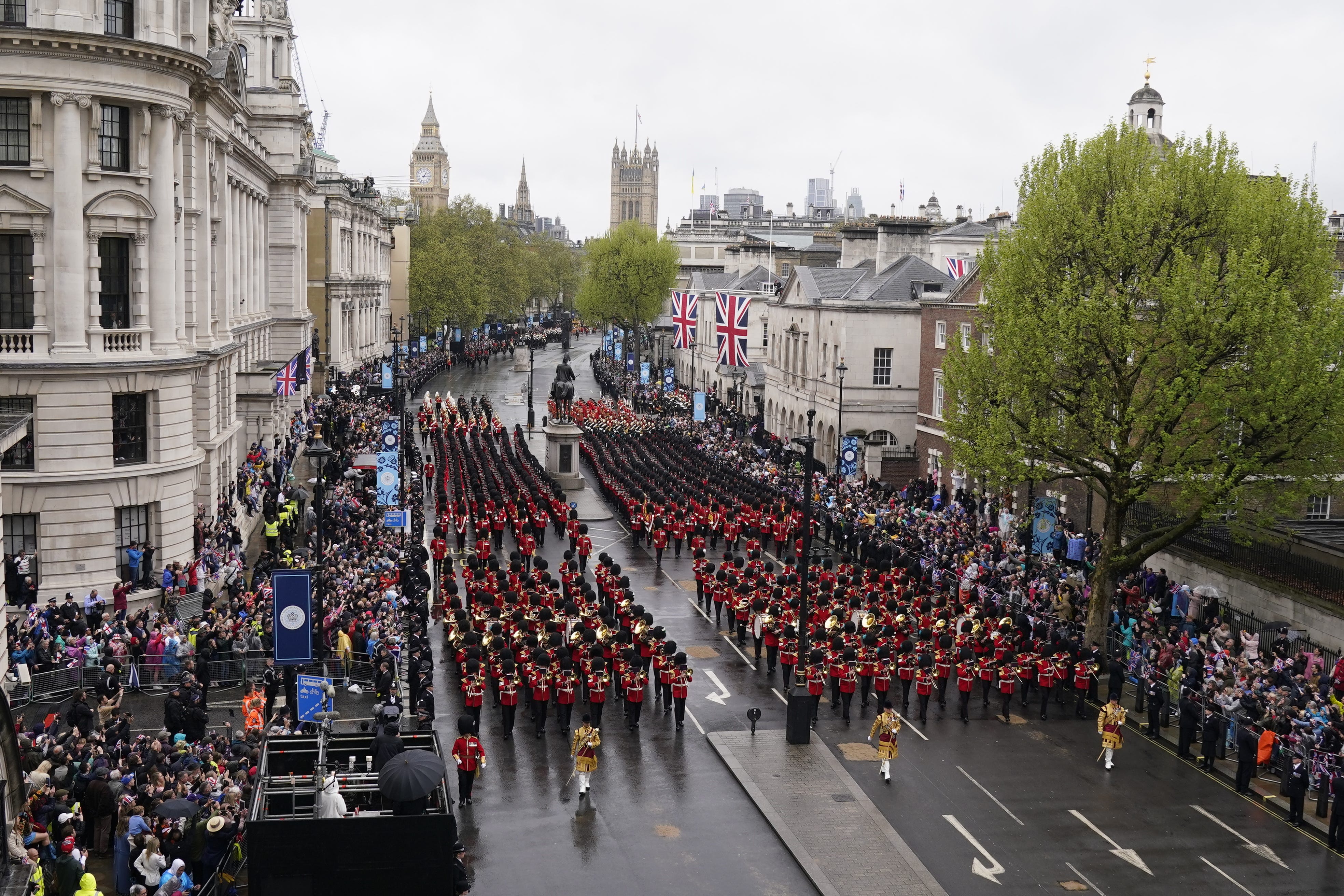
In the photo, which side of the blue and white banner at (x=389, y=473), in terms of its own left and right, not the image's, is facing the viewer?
front

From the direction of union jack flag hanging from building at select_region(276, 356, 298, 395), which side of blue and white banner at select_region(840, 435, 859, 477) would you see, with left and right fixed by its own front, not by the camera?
right

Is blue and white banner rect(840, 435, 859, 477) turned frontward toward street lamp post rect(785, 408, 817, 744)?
yes

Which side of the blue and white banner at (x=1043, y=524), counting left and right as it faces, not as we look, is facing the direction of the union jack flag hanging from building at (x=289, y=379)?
right

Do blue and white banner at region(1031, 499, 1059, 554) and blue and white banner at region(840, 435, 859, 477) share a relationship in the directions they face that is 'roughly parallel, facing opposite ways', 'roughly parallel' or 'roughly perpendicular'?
roughly parallel

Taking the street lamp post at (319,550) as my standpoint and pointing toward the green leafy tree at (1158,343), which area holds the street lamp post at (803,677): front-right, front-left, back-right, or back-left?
front-right

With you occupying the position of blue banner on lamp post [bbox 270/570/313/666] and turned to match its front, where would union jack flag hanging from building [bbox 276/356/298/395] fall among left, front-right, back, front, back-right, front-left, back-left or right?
back

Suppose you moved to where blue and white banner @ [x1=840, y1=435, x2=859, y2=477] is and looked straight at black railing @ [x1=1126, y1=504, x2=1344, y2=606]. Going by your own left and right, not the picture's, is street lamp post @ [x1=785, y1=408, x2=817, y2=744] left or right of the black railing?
right

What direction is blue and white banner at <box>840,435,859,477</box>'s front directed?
toward the camera

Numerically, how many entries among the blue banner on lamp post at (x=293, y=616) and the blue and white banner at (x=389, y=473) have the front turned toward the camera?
2

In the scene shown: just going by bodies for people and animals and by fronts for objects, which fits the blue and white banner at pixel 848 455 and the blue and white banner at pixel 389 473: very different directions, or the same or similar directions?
same or similar directions

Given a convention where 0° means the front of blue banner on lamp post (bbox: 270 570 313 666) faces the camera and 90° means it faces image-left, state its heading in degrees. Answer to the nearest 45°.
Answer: approximately 0°
